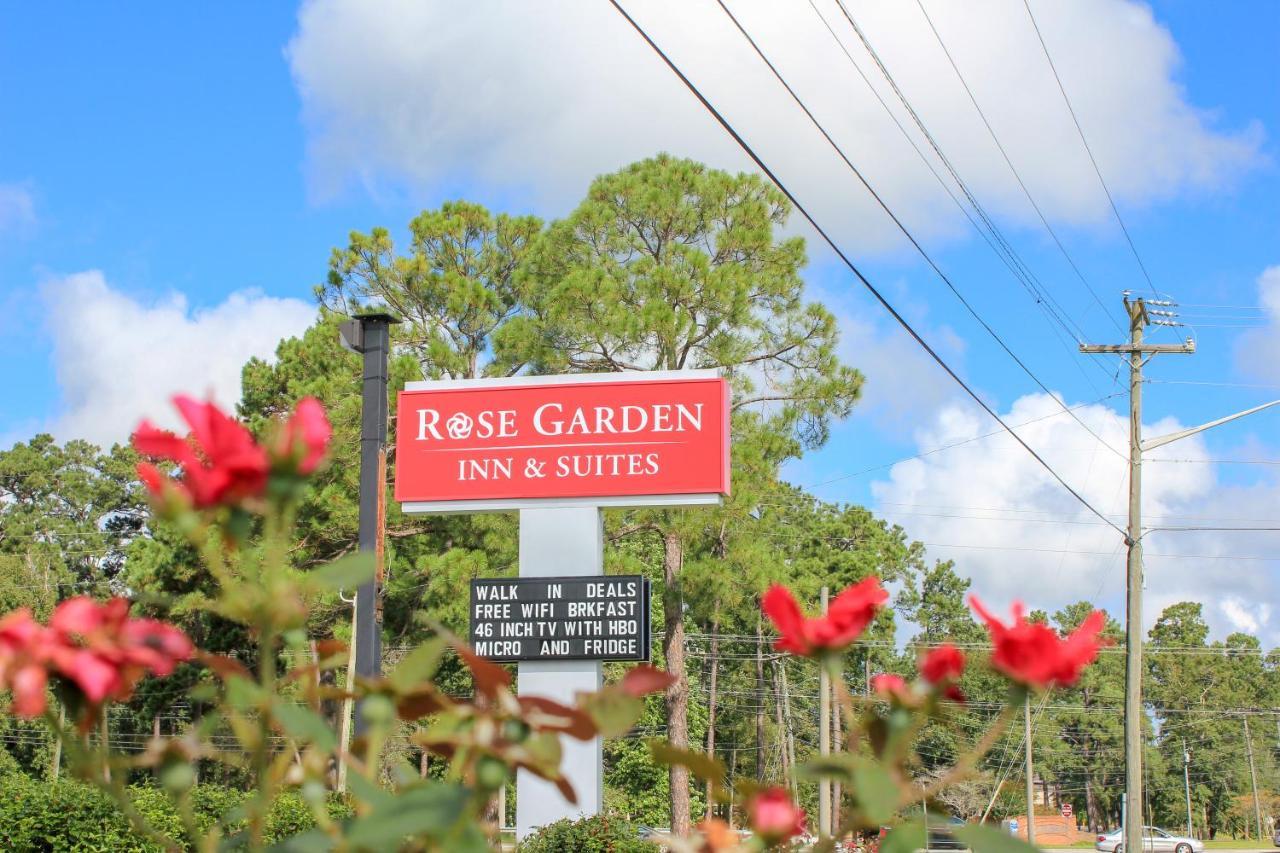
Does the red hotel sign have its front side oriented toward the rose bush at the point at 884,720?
yes

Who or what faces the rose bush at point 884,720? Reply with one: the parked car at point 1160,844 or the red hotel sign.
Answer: the red hotel sign

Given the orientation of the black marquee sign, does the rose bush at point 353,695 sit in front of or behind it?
in front

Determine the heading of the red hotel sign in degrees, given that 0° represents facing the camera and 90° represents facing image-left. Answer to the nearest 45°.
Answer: approximately 0°

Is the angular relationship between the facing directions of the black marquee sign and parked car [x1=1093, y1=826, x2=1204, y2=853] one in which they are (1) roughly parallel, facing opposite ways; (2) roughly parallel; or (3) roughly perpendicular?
roughly perpendicular

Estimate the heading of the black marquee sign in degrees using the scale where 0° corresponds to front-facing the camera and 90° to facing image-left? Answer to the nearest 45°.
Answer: approximately 0°

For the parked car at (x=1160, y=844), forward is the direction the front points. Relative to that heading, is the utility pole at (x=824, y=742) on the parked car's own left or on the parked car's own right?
on the parked car's own right

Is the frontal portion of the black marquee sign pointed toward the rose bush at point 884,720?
yes
